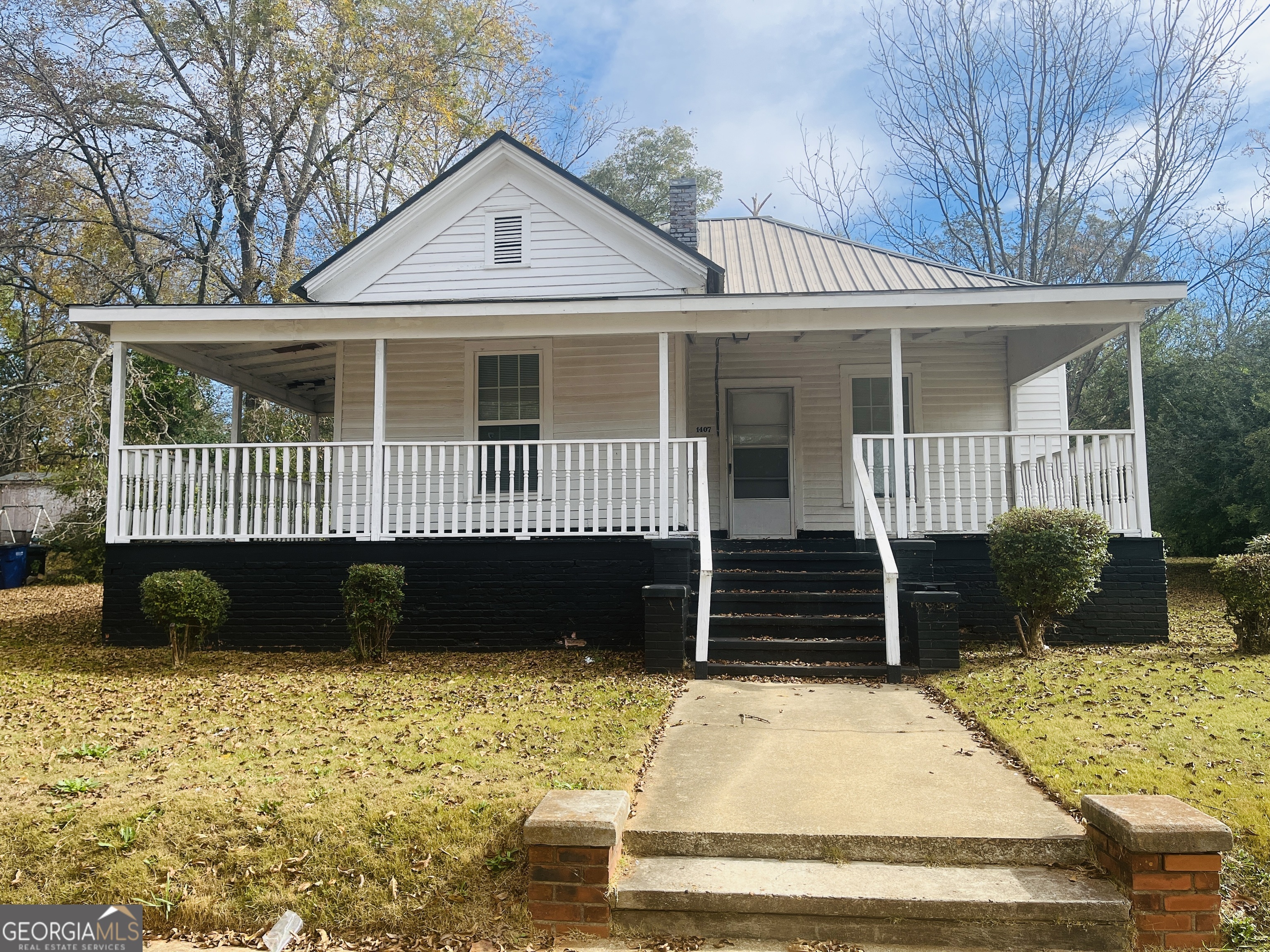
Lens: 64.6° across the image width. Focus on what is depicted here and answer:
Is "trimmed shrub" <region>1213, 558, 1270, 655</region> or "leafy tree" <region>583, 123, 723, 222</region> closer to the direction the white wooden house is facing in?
the trimmed shrub

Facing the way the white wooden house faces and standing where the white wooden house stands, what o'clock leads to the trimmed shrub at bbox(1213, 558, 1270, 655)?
The trimmed shrub is roughly at 10 o'clock from the white wooden house.

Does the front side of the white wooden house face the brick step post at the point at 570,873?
yes

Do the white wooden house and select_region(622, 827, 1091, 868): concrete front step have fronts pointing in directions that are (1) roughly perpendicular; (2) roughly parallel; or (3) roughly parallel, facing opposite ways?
roughly parallel

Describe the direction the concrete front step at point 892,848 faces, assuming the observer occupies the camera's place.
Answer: facing the viewer

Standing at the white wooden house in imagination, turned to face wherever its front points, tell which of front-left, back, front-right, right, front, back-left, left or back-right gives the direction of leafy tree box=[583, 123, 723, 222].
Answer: back

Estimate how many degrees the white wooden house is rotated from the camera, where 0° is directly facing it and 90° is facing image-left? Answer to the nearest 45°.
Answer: approximately 0°

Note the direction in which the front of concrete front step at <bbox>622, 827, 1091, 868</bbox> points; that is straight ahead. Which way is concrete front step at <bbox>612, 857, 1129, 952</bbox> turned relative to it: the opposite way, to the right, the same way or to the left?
the same way

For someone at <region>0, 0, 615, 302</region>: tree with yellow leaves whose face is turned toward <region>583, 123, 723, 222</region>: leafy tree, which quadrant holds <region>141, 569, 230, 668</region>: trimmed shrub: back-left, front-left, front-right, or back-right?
back-right

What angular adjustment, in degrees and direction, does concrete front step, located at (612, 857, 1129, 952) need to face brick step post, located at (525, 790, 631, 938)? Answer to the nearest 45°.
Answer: approximately 90° to its right

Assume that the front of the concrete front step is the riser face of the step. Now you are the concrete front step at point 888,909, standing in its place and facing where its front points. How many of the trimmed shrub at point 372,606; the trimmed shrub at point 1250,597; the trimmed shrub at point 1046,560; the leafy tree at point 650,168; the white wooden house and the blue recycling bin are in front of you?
0

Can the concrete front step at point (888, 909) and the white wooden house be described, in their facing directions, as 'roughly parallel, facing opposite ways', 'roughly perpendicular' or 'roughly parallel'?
roughly parallel

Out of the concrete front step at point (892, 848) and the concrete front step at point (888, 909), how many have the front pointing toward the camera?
2

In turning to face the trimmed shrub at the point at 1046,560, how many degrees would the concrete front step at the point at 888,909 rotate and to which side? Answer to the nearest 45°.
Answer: approximately 180°

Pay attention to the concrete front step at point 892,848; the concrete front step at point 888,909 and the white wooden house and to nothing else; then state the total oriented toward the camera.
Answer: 3

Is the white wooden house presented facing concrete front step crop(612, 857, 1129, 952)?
yes
